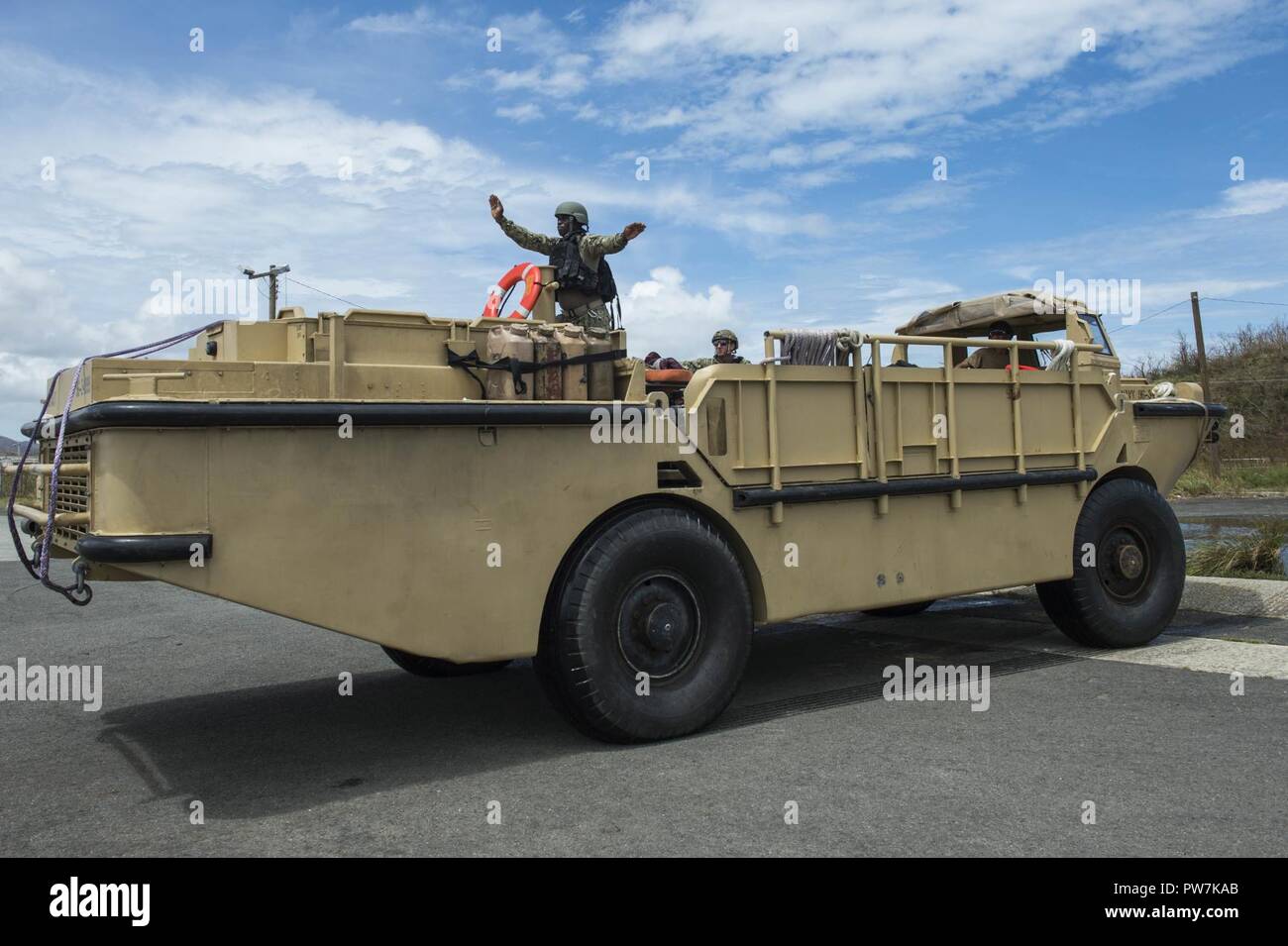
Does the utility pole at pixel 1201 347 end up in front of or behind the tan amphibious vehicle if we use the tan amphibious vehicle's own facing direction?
in front

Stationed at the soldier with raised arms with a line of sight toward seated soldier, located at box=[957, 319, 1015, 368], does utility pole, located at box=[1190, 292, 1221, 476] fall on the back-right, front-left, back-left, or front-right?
front-left

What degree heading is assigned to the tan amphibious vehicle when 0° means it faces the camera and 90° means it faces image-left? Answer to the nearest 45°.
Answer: approximately 225°
